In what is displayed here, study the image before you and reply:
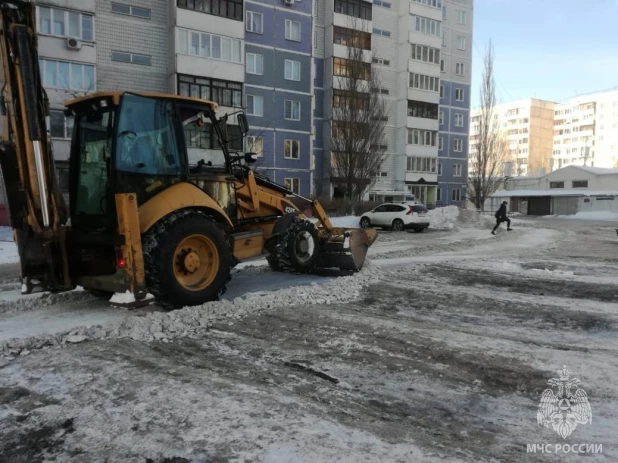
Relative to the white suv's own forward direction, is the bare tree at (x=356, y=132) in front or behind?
in front

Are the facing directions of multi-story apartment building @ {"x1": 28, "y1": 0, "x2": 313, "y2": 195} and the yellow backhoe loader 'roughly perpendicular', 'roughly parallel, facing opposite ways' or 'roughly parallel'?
roughly perpendicular

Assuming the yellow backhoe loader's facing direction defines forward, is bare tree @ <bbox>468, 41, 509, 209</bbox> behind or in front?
in front

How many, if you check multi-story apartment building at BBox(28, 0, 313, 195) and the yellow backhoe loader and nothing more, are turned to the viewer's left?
0

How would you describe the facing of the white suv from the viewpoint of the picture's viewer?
facing away from the viewer and to the left of the viewer

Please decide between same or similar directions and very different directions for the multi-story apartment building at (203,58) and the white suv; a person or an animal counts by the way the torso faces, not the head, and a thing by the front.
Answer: very different directions

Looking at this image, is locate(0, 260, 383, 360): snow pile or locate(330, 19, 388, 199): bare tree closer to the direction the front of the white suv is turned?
the bare tree

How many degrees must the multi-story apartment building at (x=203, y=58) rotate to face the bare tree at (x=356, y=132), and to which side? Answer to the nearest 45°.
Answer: approximately 45° to its left

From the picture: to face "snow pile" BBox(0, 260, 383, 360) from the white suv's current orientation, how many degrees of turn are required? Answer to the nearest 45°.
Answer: approximately 135° to its left

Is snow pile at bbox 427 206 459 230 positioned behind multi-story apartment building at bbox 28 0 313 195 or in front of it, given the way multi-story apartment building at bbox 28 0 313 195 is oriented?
in front

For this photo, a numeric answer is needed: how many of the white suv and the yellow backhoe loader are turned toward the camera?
0

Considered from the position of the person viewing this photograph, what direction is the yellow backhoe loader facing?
facing away from the viewer and to the right of the viewer

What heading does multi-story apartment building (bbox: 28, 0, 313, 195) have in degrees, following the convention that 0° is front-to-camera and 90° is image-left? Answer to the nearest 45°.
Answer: approximately 315°
